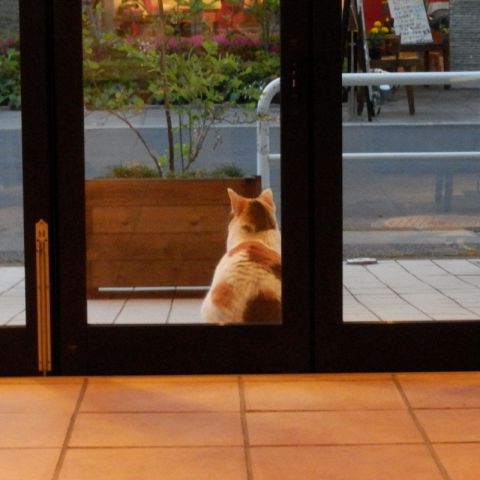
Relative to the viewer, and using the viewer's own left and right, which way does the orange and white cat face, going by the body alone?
facing away from the viewer

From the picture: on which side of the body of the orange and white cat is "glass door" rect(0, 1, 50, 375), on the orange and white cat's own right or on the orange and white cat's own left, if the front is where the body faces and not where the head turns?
on the orange and white cat's own left
